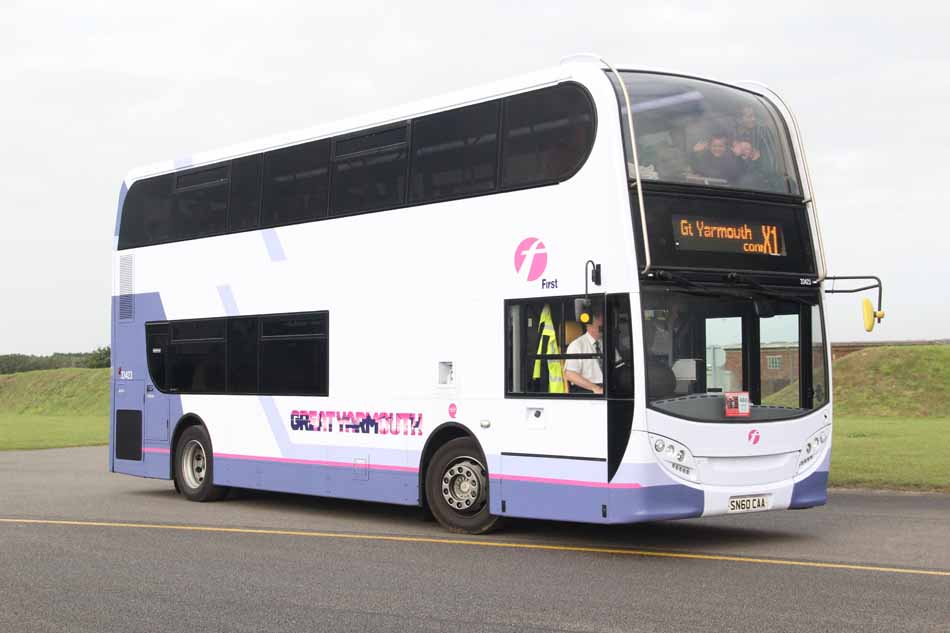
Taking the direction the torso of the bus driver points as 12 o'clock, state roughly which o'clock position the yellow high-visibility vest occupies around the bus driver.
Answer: The yellow high-visibility vest is roughly at 6 o'clock from the bus driver.

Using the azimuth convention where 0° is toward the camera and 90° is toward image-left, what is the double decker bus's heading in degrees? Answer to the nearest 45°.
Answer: approximately 315°

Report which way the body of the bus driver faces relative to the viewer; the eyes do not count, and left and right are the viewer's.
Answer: facing the viewer and to the right of the viewer

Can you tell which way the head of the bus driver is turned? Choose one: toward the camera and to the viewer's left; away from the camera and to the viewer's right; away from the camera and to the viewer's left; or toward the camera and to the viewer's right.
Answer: toward the camera and to the viewer's right
